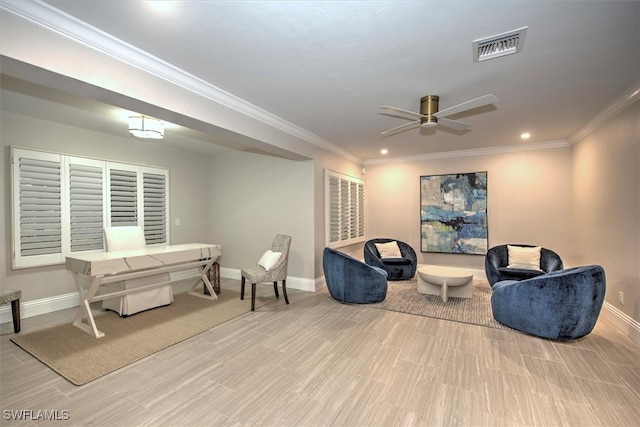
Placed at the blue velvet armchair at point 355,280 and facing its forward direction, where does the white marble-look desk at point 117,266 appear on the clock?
The white marble-look desk is roughly at 7 o'clock from the blue velvet armchair.

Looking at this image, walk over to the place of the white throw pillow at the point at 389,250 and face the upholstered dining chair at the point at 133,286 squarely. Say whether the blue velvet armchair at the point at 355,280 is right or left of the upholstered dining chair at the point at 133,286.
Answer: left

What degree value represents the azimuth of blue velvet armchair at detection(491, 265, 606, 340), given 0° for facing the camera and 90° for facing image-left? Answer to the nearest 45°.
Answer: approximately 135°

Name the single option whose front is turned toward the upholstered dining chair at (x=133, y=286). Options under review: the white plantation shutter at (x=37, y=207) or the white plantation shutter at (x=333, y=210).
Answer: the white plantation shutter at (x=37, y=207)

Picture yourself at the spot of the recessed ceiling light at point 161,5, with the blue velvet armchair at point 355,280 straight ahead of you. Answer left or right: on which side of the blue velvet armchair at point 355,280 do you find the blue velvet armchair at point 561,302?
right

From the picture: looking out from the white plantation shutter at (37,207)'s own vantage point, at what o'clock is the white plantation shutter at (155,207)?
the white plantation shutter at (155,207) is roughly at 10 o'clock from the white plantation shutter at (37,207).

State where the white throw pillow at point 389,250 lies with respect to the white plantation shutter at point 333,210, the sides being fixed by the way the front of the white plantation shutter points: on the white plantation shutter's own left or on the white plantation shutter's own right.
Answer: on the white plantation shutter's own left

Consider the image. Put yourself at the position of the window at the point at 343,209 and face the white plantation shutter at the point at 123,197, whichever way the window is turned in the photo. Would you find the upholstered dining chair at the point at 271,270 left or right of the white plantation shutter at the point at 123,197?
left
